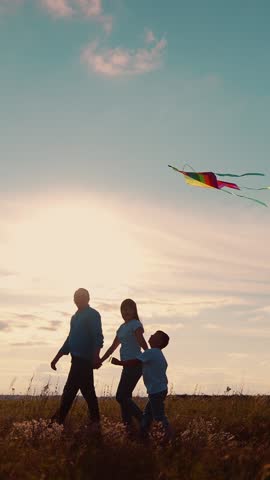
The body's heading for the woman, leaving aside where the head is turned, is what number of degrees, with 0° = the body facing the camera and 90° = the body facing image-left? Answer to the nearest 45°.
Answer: approximately 45°

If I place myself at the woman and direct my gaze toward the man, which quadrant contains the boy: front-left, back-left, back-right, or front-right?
back-left

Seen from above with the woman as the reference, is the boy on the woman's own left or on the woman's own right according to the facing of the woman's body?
on the woman's own left
